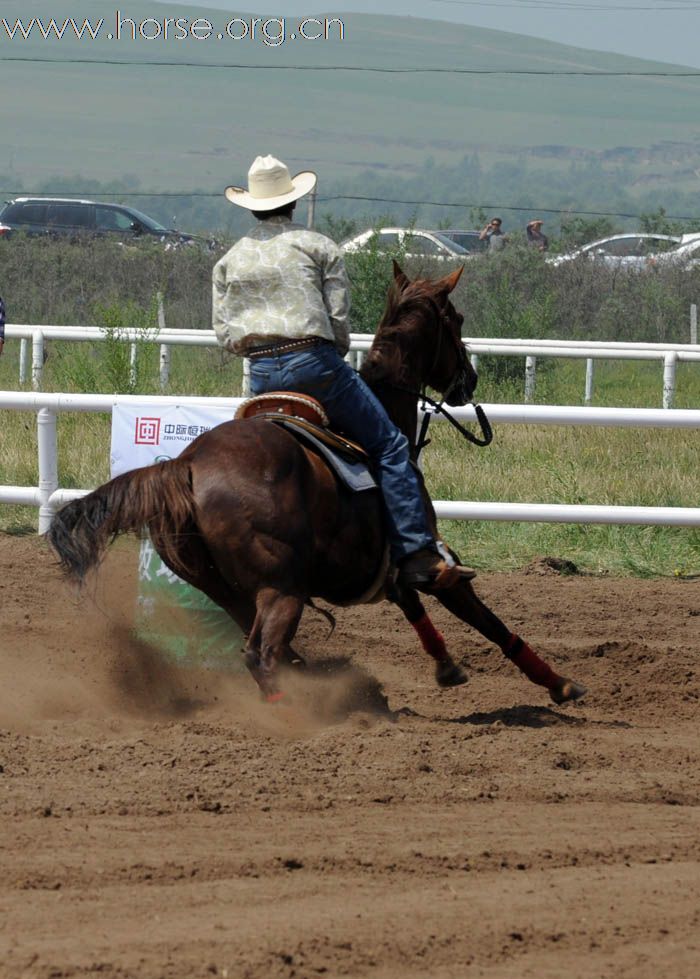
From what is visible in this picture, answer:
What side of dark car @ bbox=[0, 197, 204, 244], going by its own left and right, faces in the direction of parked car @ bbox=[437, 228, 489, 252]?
front

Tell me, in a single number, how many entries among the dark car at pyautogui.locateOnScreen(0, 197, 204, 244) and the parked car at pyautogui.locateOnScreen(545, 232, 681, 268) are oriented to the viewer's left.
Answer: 1

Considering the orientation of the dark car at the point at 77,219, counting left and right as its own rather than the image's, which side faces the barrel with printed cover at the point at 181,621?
right

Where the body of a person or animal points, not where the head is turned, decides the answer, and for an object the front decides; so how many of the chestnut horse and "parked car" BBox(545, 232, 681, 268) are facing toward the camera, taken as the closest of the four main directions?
0

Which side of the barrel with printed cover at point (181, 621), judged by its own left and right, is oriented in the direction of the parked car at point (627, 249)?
back

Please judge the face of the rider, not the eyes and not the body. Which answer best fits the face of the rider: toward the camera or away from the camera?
away from the camera

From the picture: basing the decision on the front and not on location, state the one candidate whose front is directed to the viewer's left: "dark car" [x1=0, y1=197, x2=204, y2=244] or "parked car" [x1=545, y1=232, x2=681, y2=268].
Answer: the parked car

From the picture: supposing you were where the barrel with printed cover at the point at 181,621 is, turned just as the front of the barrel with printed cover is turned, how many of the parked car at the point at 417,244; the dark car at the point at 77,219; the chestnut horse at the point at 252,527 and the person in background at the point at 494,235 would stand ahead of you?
1

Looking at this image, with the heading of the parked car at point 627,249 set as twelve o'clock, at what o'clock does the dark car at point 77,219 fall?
The dark car is roughly at 12 o'clock from the parked car.

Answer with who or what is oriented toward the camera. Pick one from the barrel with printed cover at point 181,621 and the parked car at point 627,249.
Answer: the barrel with printed cover

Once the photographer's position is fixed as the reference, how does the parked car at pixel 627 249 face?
facing to the left of the viewer

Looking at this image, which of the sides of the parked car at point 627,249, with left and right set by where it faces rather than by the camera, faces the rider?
left

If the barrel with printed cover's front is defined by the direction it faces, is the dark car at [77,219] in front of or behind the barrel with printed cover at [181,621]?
behind

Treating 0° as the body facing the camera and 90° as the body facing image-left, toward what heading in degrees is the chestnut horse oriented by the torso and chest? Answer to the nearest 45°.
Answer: approximately 225°

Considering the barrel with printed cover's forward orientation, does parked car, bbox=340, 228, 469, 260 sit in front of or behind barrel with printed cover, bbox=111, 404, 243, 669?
behind

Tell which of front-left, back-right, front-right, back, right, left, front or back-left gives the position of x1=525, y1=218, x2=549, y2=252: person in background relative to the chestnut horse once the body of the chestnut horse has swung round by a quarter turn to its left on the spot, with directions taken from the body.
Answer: front-right

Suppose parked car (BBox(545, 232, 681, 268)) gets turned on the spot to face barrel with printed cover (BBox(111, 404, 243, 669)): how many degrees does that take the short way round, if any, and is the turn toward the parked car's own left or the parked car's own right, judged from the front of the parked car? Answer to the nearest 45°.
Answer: approximately 90° to the parked car's own left
